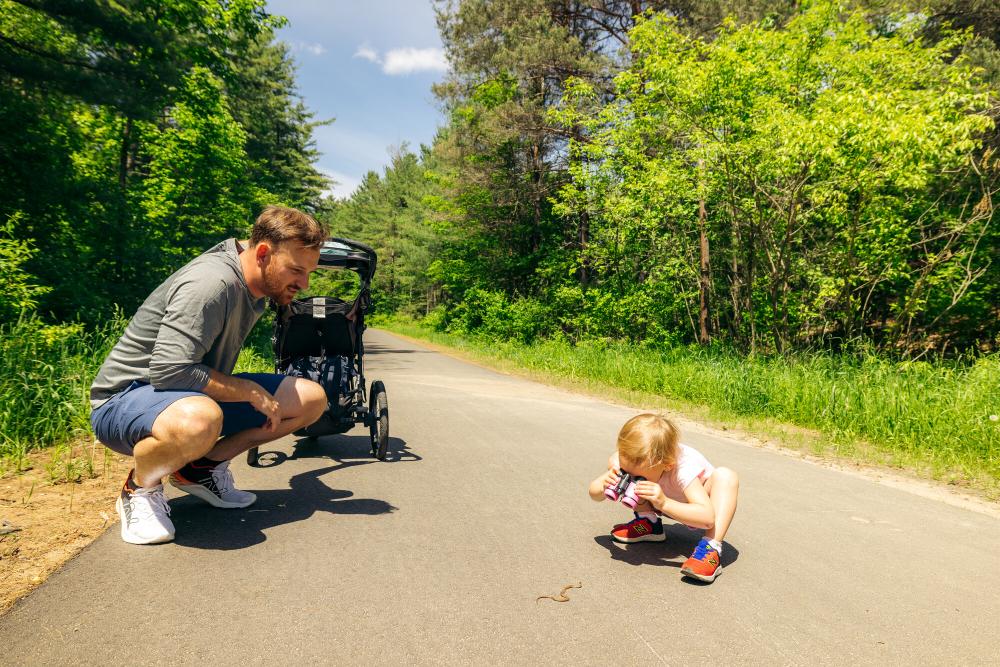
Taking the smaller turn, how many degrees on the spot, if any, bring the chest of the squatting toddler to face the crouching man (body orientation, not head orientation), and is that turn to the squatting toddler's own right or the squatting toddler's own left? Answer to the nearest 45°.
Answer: approximately 45° to the squatting toddler's own right

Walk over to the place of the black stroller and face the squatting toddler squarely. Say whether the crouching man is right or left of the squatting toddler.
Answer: right

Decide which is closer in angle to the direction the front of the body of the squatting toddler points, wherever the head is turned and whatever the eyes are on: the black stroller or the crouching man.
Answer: the crouching man

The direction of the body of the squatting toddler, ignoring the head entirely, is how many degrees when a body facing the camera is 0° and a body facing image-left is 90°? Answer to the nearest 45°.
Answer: approximately 45°

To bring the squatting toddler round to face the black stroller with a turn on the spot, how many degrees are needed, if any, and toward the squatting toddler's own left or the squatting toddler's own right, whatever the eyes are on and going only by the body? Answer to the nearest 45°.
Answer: approximately 90° to the squatting toddler's own right

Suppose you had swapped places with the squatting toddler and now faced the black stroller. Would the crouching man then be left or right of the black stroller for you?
left
